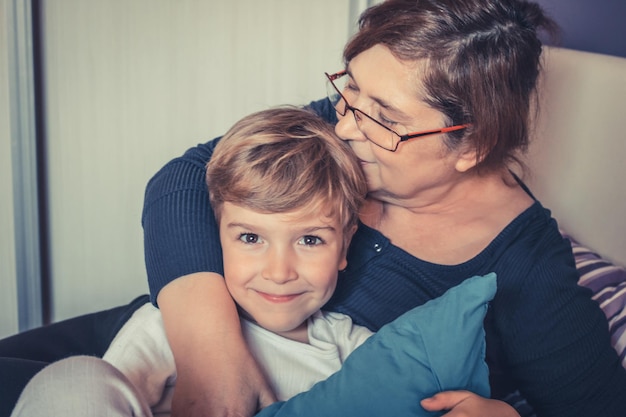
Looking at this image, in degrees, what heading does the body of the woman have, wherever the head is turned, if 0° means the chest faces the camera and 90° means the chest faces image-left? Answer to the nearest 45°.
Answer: approximately 45°

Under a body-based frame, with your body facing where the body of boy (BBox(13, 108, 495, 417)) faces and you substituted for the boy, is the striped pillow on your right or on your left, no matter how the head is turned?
on your left

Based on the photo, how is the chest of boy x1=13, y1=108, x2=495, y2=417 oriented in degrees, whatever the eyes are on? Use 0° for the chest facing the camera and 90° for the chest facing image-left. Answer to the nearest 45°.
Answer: approximately 0°
